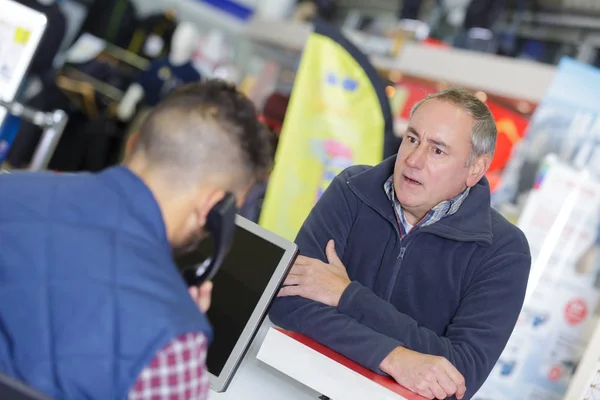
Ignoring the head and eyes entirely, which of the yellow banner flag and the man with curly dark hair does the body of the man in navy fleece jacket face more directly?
the man with curly dark hair

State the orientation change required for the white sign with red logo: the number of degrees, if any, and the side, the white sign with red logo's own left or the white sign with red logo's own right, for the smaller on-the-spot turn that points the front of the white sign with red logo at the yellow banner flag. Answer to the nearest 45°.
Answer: approximately 45° to the white sign with red logo's own right

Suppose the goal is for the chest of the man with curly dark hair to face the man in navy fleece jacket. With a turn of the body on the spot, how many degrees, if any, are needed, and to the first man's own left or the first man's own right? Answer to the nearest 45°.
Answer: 0° — they already face them

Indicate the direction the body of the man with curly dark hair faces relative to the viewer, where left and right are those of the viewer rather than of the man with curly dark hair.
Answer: facing away from the viewer and to the right of the viewer

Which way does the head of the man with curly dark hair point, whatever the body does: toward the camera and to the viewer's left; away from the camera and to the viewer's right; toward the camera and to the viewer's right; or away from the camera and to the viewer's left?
away from the camera and to the viewer's right

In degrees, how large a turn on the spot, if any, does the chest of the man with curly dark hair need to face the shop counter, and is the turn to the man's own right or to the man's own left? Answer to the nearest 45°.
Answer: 0° — they already face it
